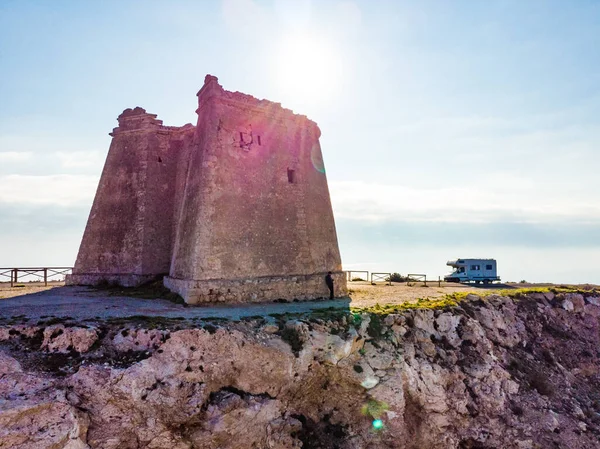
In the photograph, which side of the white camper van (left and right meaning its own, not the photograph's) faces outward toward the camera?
left

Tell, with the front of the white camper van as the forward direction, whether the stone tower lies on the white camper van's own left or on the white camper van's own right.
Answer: on the white camper van's own left
